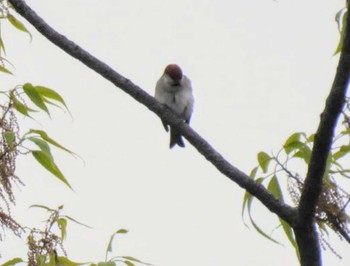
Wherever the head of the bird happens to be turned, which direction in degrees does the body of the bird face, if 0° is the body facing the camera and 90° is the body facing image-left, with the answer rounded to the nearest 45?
approximately 0°
